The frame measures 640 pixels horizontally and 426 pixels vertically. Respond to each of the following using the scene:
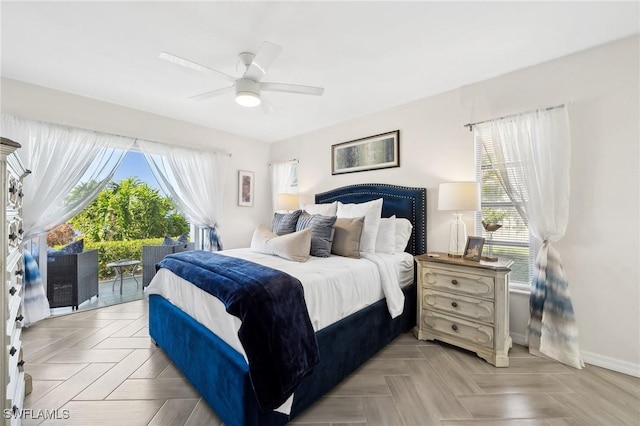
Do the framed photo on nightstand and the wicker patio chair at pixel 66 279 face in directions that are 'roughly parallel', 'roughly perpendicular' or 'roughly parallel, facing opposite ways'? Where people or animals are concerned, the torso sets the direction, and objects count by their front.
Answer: roughly perpendicular

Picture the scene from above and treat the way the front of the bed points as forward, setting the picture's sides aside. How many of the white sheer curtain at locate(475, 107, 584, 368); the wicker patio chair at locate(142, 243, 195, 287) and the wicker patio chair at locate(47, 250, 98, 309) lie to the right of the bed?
2

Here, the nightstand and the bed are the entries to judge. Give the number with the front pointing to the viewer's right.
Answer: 0

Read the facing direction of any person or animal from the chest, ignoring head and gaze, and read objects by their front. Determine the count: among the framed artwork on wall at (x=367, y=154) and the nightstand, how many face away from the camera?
0

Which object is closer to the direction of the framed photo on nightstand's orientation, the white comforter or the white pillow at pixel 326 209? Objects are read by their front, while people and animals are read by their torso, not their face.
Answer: the white comforter

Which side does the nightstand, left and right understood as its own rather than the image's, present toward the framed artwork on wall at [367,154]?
right

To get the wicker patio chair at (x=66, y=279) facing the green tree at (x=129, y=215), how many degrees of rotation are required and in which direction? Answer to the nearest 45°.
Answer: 0° — it already faces it

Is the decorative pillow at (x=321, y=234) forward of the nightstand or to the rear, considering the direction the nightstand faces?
forward

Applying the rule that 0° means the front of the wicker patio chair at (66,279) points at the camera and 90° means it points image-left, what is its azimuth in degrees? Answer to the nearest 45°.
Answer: approximately 225°

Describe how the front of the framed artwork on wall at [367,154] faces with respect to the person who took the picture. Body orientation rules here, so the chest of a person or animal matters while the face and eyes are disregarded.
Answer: facing the viewer and to the left of the viewer
